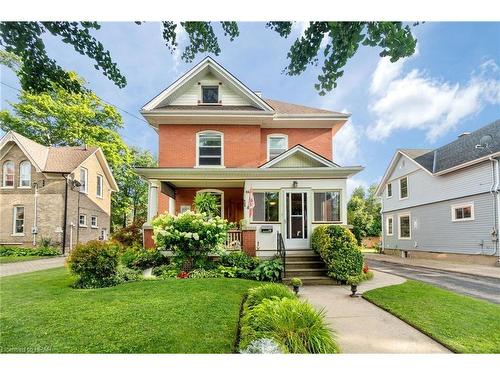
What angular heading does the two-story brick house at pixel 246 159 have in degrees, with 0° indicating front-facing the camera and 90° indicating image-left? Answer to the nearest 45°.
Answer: approximately 0°

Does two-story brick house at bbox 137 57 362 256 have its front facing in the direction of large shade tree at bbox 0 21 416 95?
yes

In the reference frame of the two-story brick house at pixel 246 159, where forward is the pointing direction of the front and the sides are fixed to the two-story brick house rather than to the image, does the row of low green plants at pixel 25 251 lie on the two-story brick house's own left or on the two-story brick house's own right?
on the two-story brick house's own right
